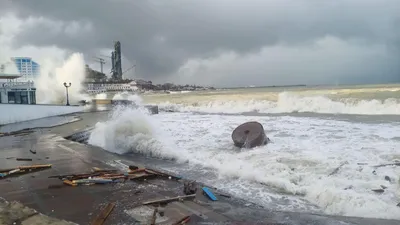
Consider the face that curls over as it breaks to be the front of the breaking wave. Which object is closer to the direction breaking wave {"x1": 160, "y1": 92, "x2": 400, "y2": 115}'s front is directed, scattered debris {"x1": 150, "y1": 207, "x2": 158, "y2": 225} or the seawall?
the scattered debris

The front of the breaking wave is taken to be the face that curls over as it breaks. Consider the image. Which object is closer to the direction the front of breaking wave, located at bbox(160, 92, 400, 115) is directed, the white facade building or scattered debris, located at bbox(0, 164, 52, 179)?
the scattered debris

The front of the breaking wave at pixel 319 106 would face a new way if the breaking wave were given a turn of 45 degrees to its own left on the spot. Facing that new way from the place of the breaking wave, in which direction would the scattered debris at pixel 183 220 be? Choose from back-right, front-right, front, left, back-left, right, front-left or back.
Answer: front-right

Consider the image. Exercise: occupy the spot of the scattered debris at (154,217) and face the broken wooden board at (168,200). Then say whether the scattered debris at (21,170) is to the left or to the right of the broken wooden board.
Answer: left

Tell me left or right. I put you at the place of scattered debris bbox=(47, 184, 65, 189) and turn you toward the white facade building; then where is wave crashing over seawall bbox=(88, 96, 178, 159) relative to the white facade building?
right

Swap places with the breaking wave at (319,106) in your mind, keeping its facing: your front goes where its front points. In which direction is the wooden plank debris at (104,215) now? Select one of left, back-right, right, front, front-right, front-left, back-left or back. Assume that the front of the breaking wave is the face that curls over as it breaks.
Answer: front

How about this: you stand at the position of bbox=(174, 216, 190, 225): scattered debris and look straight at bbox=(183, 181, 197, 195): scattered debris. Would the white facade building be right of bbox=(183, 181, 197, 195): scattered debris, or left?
left

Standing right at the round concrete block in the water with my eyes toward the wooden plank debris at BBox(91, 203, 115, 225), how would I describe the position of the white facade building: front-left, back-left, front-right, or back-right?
back-right

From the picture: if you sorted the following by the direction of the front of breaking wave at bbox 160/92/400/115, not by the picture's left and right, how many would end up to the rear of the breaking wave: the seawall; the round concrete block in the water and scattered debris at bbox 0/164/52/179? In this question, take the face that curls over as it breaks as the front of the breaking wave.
0

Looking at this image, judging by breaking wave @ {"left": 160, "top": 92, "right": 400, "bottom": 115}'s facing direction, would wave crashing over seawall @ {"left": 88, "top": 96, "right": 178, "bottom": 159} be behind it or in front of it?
in front

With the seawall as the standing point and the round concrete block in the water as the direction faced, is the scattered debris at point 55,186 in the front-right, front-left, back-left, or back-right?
front-right

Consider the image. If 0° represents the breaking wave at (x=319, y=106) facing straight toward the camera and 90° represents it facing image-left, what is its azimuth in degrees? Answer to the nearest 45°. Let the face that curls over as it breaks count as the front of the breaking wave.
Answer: approximately 0°

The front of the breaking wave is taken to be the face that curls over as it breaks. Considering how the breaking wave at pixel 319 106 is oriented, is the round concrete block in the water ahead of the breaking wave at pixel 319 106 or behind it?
ahead

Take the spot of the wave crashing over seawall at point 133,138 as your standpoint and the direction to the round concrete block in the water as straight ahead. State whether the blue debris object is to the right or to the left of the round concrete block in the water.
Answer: right

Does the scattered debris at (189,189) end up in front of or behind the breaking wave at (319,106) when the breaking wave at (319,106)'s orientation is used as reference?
in front
